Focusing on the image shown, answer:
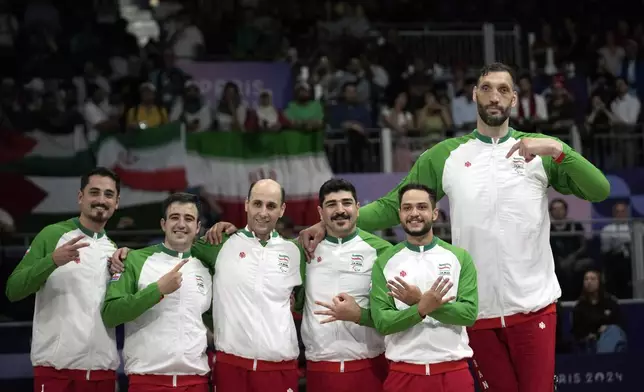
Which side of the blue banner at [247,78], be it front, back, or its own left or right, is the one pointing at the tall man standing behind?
front

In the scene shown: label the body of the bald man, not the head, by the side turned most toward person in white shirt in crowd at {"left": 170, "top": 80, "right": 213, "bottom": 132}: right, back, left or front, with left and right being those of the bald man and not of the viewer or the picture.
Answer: back

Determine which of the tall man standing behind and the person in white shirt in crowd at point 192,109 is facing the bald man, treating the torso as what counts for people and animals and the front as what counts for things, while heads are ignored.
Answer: the person in white shirt in crowd

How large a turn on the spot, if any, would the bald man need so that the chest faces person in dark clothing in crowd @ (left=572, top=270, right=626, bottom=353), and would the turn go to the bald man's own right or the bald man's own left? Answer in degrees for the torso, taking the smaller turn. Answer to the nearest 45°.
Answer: approximately 135° to the bald man's own left

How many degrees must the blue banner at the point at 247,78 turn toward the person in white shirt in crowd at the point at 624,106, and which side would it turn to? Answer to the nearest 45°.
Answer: approximately 90° to its left

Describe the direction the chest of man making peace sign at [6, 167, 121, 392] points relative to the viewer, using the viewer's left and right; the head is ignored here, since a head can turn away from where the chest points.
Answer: facing the viewer and to the right of the viewer

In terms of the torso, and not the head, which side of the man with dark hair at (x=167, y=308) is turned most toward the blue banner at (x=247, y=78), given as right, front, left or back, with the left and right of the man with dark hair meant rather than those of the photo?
back

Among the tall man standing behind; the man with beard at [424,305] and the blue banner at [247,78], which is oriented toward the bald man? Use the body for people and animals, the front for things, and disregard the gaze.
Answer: the blue banner

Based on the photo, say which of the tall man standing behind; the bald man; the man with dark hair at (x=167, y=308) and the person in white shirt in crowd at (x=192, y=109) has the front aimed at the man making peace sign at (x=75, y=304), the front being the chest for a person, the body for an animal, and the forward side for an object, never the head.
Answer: the person in white shirt in crowd

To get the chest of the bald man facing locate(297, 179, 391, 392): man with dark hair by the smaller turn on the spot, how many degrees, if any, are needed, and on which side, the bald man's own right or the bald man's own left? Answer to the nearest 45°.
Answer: approximately 90° to the bald man's own left

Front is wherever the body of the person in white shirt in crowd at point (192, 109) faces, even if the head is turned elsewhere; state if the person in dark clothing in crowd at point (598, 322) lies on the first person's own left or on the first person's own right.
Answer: on the first person's own left

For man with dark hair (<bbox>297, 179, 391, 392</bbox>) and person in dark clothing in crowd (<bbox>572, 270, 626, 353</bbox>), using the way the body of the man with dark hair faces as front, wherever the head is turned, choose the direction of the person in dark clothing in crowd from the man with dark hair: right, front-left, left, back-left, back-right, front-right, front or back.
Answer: back-left

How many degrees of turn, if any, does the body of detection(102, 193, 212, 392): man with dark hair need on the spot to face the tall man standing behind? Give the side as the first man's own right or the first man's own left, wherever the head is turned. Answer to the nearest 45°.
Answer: approximately 45° to the first man's own left
